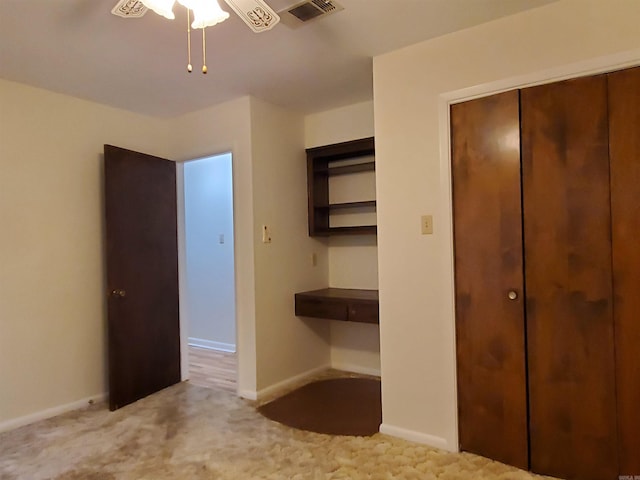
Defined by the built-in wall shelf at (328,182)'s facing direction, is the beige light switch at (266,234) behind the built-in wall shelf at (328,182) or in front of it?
in front

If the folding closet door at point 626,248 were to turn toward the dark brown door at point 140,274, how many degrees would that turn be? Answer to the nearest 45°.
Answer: approximately 45° to its right

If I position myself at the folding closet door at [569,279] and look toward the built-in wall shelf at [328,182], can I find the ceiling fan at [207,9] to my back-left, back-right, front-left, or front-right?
front-left

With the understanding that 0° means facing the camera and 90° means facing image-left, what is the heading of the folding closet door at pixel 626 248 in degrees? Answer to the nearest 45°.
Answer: approximately 45°

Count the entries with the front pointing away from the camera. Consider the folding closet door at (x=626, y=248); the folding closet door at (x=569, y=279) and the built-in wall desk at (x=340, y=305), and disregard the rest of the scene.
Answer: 0

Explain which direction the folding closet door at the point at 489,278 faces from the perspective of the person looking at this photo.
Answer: facing the viewer and to the left of the viewer

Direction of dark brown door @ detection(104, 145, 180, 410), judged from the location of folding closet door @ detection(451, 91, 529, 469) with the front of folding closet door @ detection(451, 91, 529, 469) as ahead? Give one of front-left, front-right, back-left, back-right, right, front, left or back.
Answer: front-right

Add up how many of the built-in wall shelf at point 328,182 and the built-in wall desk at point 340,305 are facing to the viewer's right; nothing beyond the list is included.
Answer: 0

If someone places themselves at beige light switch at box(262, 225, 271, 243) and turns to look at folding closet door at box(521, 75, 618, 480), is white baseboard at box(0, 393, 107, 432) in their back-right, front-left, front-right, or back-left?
back-right

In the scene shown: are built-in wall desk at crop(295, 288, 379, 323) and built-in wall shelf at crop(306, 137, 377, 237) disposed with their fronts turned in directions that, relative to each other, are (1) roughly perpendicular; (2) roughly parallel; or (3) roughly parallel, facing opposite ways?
roughly parallel

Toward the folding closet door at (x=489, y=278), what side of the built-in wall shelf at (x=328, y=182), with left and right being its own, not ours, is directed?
left
